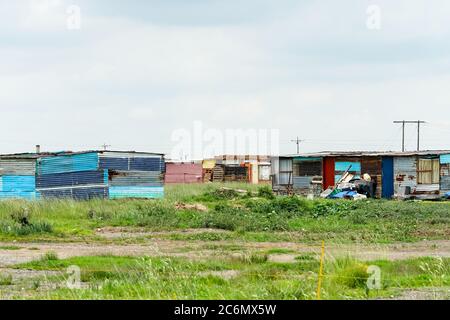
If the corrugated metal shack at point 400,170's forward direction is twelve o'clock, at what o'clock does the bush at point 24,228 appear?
The bush is roughly at 1 o'clock from the corrugated metal shack.

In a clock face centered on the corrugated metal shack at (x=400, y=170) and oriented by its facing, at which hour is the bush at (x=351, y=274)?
The bush is roughly at 12 o'clock from the corrugated metal shack.

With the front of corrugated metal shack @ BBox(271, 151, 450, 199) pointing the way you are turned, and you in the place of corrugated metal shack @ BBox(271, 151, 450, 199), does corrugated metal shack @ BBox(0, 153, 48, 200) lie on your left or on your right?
on your right

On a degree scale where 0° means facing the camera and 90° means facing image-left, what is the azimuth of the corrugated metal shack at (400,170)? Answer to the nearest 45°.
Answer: approximately 0°

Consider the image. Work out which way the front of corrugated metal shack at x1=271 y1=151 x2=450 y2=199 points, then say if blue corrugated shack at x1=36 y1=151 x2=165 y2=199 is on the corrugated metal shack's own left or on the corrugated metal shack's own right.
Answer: on the corrugated metal shack's own right

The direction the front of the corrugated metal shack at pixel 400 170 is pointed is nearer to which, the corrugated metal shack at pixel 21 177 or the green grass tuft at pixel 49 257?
the green grass tuft

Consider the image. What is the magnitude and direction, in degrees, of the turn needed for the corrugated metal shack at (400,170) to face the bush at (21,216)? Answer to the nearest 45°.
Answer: approximately 45° to its right

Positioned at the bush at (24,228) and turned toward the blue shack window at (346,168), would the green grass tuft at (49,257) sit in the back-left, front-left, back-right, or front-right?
back-right

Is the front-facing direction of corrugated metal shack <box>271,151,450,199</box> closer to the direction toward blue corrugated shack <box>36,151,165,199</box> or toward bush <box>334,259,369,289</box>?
the bush
